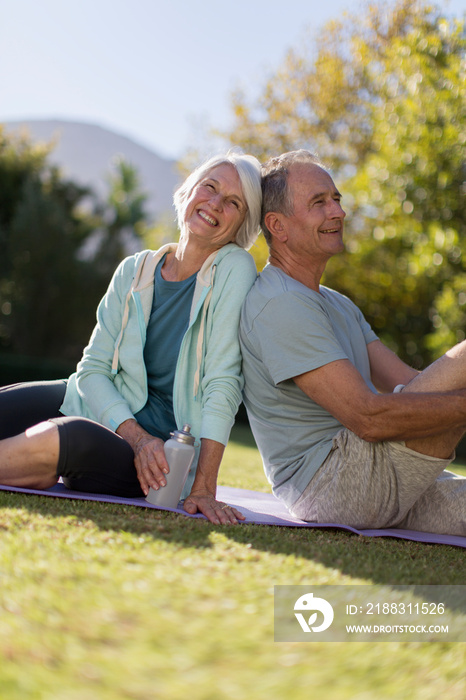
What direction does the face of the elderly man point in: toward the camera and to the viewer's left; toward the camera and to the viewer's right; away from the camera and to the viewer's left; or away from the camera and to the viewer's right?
toward the camera and to the viewer's right

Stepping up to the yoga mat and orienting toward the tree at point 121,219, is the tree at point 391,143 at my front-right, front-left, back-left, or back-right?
front-right

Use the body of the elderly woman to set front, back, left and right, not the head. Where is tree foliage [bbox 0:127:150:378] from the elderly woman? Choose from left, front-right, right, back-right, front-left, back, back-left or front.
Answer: back-right

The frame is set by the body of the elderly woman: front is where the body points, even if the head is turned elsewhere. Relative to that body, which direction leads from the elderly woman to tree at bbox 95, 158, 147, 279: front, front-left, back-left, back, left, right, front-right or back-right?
back-right

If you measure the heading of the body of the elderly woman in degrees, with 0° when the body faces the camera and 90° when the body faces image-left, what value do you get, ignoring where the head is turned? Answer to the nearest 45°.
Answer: approximately 45°
